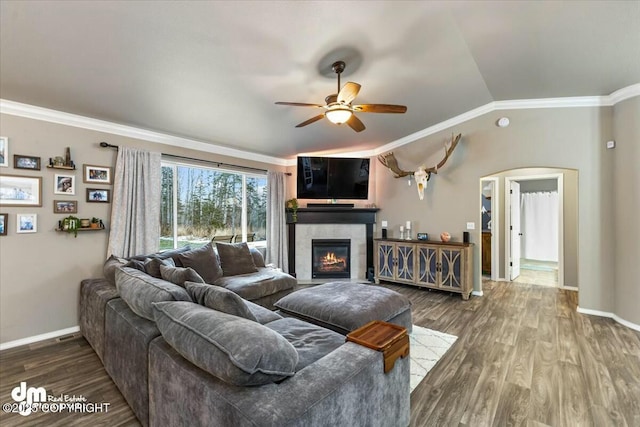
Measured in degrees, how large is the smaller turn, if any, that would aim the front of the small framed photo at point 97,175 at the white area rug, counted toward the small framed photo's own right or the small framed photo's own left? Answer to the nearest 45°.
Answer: approximately 45° to the small framed photo's own left

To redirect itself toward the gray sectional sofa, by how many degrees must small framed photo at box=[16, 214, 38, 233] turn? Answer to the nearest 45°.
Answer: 0° — it already faces it

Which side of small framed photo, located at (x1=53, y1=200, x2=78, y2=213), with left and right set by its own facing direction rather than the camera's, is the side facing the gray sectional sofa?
front

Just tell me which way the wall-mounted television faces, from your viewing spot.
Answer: facing the viewer

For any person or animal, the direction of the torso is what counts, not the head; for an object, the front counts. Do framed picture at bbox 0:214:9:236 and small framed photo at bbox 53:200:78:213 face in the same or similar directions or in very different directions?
same or similar directions

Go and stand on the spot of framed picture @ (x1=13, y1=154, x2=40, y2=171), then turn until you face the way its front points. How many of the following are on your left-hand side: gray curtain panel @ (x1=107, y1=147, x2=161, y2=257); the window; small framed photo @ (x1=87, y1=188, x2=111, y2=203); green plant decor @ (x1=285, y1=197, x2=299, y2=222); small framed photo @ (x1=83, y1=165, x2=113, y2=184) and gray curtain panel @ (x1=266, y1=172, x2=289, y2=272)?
6
